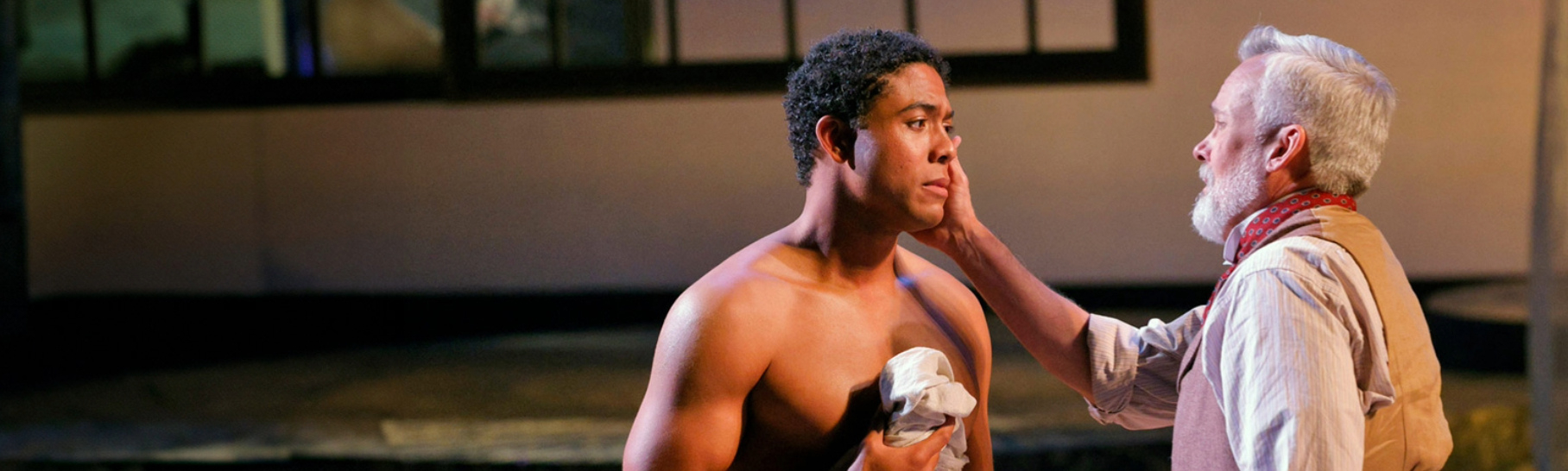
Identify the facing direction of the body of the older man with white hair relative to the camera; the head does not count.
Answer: to the viewer's left

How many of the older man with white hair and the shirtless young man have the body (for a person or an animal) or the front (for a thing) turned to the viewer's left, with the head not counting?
1

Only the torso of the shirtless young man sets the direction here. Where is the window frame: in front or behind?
behind

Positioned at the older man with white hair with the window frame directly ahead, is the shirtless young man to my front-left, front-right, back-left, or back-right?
front-left

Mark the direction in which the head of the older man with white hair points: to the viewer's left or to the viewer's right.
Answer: to the viewer's left

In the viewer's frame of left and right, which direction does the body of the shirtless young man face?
facing the viewer and to the right of the viewer

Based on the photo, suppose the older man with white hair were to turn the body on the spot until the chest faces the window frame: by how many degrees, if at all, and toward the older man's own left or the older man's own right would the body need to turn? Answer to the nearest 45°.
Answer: approximately 45° to the older man's own right
